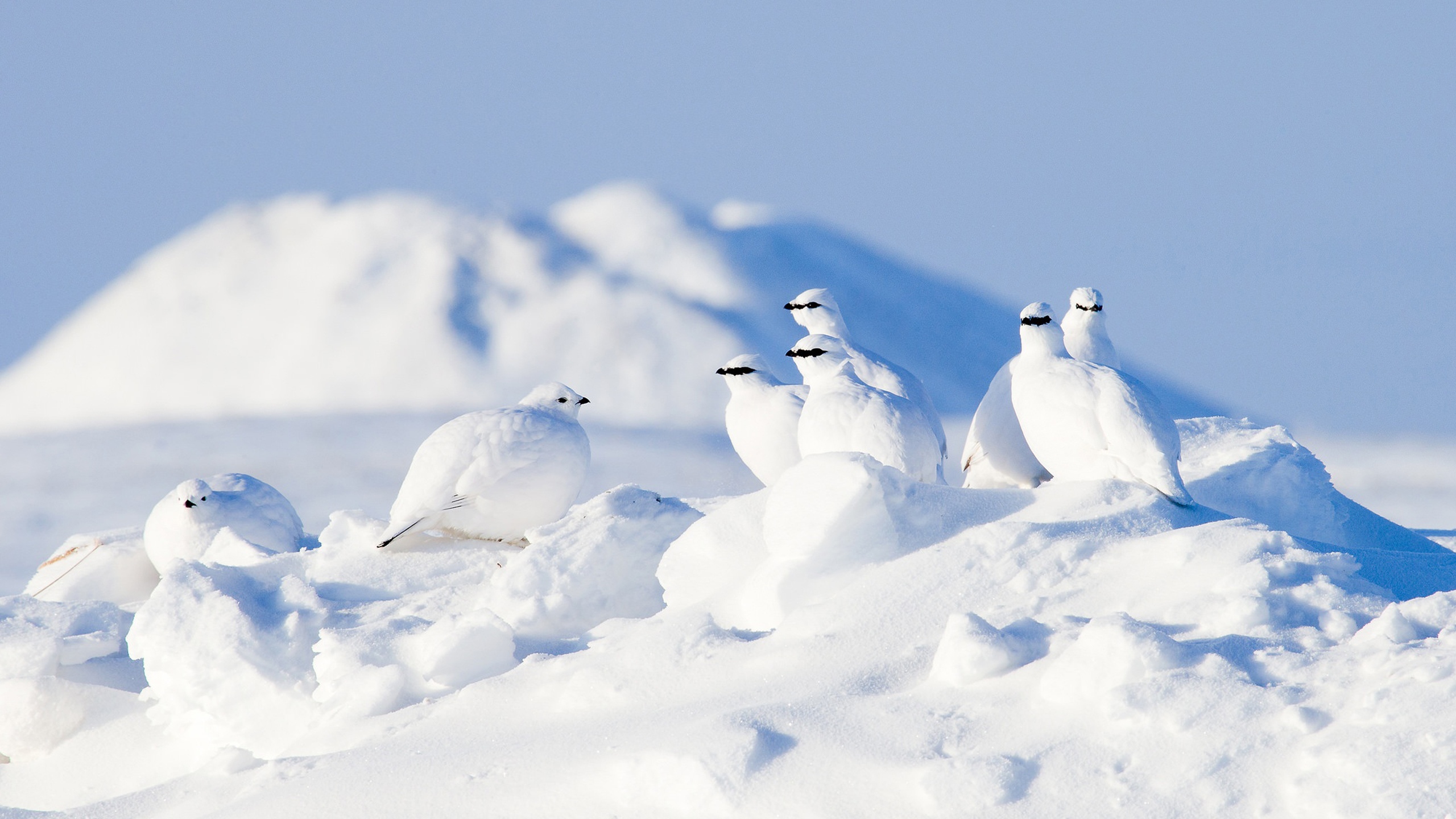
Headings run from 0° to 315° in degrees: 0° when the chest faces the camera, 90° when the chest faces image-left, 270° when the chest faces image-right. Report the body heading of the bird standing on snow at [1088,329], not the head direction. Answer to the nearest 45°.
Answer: approximately 315°

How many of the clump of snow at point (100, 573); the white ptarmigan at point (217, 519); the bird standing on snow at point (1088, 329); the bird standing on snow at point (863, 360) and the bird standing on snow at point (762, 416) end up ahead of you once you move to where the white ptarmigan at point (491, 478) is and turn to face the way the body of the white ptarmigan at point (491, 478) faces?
3

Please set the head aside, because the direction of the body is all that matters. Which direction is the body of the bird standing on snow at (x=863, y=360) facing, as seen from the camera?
to the viewer's left

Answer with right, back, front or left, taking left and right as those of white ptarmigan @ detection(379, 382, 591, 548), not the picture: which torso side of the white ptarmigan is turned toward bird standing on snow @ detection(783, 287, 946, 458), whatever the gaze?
front

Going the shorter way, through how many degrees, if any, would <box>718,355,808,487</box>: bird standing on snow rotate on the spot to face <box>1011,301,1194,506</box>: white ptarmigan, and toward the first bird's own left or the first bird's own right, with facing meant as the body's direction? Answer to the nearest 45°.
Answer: approximately 135° to the first bird's own left

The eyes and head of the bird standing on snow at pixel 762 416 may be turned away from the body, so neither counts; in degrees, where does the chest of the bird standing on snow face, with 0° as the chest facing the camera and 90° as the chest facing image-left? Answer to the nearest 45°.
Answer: approximately 90°

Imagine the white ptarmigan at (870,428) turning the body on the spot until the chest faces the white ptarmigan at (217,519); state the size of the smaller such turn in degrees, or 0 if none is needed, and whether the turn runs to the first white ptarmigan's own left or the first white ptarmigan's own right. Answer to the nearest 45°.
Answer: approximately 45° to the first white ptarmigan's own right

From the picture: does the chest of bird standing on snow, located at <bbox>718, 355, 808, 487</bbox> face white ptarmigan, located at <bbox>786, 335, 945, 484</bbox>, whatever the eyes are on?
no

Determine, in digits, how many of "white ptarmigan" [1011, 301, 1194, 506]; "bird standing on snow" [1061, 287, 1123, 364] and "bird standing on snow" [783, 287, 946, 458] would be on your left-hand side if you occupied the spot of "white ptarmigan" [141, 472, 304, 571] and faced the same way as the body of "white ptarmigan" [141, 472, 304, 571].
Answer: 3

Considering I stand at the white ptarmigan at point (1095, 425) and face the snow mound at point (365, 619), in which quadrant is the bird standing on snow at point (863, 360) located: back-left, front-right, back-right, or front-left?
front-right

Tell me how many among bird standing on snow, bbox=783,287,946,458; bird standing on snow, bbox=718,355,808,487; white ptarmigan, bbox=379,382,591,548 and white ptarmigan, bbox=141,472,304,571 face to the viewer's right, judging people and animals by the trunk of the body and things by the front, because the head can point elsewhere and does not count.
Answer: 1

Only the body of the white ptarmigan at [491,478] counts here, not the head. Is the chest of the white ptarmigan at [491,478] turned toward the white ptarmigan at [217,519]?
no

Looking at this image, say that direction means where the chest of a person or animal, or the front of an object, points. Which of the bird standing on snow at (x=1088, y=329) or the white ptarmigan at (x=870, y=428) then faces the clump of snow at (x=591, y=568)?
the white ptarmigan

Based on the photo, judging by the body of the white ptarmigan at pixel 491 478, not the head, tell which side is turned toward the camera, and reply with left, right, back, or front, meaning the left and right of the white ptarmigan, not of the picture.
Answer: right

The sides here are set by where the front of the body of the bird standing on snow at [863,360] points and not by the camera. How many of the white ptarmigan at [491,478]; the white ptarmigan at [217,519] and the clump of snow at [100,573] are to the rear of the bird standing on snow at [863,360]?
0

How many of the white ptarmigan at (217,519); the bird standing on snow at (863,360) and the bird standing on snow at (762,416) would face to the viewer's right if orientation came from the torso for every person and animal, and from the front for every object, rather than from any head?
0

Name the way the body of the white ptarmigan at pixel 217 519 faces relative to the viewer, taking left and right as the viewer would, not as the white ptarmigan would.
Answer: facing the viewer and to the left of the viewer
